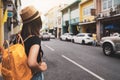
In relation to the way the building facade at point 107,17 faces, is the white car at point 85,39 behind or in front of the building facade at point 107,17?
in front

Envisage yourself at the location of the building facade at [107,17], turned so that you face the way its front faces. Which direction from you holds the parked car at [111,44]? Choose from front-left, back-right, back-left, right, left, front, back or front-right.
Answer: front-left

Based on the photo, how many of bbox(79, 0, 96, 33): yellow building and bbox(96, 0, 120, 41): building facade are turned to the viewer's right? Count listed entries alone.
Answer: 0

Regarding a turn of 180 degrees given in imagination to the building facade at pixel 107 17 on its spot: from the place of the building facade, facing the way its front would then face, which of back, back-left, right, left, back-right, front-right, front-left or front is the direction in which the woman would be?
back-right

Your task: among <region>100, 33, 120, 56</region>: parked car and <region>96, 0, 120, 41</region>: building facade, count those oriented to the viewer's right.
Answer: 0

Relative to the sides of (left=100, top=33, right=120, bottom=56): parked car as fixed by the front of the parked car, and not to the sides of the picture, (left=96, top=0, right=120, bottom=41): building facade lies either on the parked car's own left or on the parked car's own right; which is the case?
on the parked car's own right

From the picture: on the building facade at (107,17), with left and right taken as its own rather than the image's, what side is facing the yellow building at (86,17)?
right

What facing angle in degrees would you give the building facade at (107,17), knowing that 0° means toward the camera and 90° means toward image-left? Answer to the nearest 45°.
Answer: approximately 45°

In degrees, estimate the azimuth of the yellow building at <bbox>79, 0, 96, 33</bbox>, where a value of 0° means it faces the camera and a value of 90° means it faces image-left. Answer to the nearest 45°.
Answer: approximately 45°
